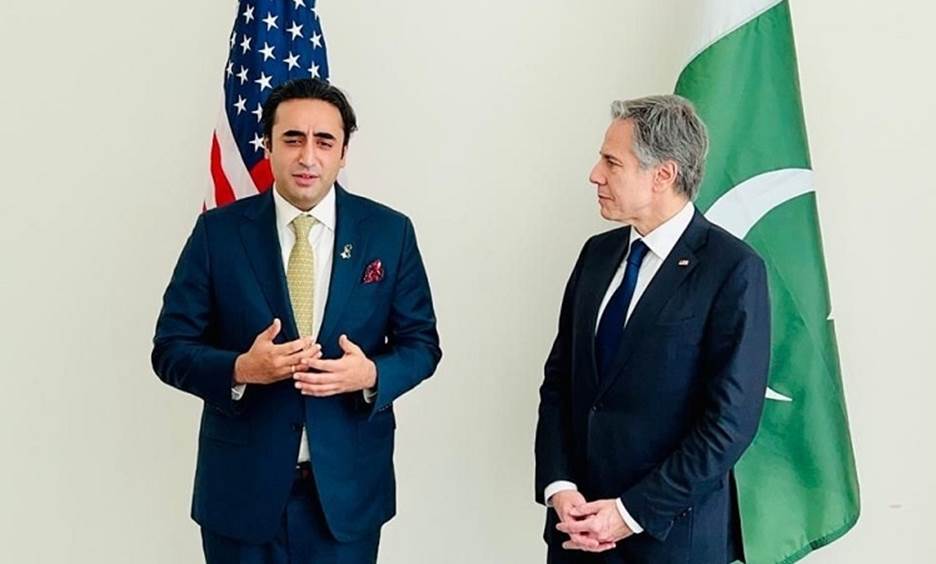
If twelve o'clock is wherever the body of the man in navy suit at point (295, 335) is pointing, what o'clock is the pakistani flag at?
The pakistani flag is roughly at 9 o'clock from the man in navy suit.

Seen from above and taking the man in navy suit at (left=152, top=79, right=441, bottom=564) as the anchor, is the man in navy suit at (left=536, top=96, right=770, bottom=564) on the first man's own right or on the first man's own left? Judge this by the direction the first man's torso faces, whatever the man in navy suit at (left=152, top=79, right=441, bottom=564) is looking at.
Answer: on the first man's own left

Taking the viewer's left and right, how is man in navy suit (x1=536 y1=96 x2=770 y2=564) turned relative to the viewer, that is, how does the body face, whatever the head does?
facing the viewer and to the left of the viewer

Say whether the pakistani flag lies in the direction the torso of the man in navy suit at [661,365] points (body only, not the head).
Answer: no

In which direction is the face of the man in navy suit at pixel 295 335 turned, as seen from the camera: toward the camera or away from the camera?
toward the camera

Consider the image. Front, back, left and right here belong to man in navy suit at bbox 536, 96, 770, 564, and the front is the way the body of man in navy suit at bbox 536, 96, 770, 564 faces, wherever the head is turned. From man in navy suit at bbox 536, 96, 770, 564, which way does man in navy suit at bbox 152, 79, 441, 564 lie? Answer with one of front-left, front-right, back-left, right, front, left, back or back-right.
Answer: front-right

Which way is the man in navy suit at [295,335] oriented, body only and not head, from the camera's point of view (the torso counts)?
toward the camera

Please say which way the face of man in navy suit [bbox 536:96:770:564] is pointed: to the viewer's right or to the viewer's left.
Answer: to the viewer's left

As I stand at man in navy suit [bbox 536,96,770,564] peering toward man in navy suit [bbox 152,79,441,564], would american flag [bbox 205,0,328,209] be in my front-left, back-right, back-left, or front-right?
front-right

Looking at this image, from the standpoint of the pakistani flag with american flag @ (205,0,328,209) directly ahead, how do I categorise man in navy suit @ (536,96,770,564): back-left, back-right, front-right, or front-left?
front-left
